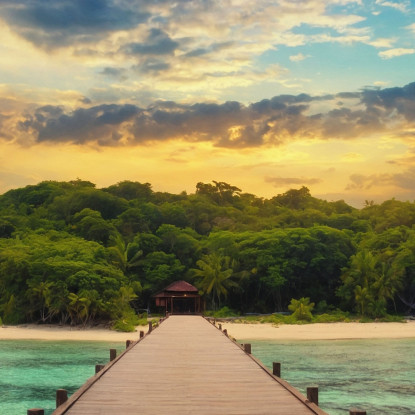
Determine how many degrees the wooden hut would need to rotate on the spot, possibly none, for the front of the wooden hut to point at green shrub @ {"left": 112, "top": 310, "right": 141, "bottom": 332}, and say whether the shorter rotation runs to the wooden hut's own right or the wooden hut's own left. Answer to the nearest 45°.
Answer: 0° — it already faces it

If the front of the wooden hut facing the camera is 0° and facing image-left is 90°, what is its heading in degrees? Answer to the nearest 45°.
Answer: approximately 0°

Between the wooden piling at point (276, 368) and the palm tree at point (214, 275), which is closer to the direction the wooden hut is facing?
the wooden piling

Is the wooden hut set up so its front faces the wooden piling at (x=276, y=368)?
yes

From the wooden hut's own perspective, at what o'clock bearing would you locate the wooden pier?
The wooden pier is roughly at 12 o'clock from the wooden hut.

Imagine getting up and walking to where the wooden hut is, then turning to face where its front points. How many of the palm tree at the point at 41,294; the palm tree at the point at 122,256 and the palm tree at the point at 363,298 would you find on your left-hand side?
1

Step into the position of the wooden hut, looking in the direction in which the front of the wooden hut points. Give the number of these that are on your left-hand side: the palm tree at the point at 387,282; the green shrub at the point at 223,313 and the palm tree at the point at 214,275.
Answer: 3

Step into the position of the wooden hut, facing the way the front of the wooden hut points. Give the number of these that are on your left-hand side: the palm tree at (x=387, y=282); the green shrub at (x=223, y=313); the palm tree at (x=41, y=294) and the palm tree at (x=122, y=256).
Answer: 2

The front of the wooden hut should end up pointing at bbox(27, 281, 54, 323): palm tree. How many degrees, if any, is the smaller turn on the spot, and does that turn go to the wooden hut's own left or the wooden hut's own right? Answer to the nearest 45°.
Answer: approximately 45° to the wooden hut's own right

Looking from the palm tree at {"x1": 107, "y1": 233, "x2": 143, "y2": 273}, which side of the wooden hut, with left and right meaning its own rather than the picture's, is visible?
right

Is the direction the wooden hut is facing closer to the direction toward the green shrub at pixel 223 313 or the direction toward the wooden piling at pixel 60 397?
the wooden piling

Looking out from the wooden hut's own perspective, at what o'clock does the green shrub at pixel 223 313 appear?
The green shrub is roughly at 9 o'clock from the wooden hut.

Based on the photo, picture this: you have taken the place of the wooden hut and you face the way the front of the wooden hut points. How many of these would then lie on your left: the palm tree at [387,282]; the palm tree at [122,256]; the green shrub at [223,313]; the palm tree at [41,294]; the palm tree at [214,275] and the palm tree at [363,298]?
4

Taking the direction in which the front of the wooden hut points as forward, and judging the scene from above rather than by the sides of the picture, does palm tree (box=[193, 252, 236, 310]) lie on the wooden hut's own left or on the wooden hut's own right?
on the wooden hut's own left

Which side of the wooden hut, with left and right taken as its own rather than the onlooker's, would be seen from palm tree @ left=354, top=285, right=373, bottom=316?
left

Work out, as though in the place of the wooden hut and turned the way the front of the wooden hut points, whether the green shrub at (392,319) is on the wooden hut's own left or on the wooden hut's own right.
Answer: on the wooden hut's own left
